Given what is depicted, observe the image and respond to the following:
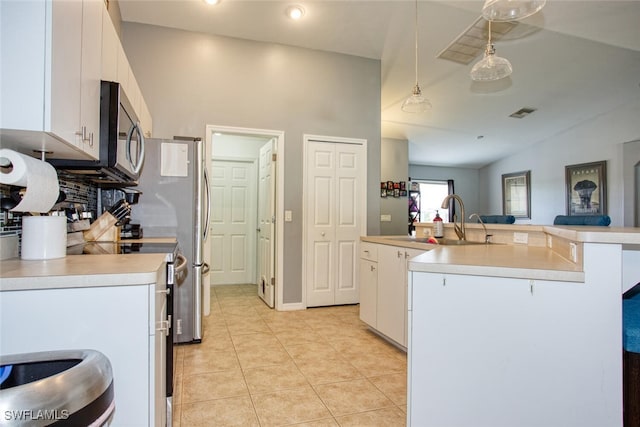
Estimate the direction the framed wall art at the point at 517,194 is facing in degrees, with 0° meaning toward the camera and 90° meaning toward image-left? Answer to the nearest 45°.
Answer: approximately 45°

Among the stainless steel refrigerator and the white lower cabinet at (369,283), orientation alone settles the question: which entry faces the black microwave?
the white lower cabinet

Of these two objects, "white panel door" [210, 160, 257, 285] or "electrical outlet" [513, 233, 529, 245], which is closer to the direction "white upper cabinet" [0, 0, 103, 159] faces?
the electrical outlet

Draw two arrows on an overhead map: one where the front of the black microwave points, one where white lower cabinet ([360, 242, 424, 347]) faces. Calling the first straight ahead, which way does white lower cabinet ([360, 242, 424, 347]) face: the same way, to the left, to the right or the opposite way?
the opposite way

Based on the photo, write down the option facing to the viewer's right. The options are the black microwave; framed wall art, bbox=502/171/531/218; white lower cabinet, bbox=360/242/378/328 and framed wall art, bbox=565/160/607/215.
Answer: the black microwave

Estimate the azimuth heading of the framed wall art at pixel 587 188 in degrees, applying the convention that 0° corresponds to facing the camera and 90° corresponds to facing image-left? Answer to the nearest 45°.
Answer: approximately 45°

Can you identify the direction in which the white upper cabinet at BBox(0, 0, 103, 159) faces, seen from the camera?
facing to the right of the viewer

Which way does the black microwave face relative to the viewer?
to the viewer's right
